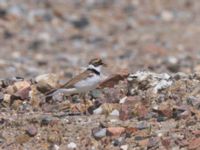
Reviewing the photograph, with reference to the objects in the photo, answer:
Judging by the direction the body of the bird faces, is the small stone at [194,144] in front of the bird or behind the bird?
in front

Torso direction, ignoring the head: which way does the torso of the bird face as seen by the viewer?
to the viewer's right

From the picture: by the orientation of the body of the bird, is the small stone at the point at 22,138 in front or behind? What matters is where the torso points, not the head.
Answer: behind

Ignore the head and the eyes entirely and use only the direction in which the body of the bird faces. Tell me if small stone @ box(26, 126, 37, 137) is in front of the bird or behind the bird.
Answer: behind

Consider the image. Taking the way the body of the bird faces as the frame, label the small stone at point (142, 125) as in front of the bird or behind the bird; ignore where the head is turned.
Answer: in front

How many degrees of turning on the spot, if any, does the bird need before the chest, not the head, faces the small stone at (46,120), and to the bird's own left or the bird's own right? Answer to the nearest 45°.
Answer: approximately 180°
